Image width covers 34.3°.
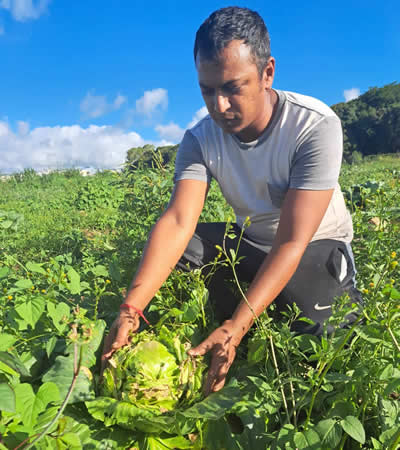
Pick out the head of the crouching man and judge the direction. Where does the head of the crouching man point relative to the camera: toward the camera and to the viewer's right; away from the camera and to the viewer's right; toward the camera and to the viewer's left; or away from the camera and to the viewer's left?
toward the camera and to the viewer's left

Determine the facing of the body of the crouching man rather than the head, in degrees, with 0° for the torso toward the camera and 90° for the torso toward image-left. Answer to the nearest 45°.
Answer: approximately 45°
